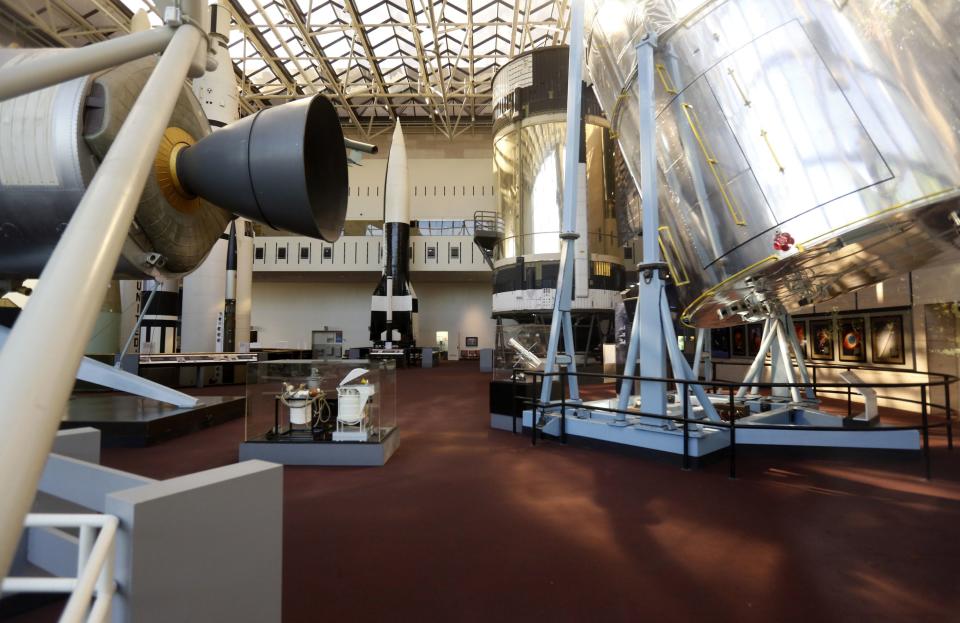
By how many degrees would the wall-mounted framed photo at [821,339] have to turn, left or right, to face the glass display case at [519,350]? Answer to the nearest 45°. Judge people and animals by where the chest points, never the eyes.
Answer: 0° — it already faces it

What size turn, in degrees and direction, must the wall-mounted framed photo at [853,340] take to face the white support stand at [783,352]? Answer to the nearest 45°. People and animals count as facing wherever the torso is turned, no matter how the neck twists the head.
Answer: approximately 45° to its left

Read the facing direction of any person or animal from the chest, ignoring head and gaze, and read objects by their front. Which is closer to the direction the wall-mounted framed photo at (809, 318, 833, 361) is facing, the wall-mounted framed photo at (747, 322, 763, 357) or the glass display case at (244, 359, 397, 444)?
the glass display case

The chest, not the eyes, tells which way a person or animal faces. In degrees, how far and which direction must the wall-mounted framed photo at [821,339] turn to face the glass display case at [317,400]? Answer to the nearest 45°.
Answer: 0° — it already faces it

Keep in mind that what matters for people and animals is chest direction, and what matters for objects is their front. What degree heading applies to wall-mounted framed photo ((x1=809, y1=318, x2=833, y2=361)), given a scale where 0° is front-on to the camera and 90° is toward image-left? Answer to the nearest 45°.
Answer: approximately 45°

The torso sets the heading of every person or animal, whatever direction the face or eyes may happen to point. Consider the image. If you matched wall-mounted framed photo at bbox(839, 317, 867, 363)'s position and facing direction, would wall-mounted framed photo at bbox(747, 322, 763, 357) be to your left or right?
on your right

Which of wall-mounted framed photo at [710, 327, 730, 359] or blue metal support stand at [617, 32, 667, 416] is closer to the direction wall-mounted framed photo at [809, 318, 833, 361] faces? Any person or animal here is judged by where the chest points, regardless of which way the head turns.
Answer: the blue metal support stand

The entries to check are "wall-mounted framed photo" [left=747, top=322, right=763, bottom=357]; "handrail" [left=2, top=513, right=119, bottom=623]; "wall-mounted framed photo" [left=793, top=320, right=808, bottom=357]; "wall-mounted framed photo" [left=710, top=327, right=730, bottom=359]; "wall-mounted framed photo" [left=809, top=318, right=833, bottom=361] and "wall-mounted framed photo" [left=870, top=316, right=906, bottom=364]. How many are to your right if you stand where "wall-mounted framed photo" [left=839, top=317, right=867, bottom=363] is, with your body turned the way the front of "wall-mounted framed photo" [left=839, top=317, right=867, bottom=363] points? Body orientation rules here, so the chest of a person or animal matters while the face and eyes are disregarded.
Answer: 4

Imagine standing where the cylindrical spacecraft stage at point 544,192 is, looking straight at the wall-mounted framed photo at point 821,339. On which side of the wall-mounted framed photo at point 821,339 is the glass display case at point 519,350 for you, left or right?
right
